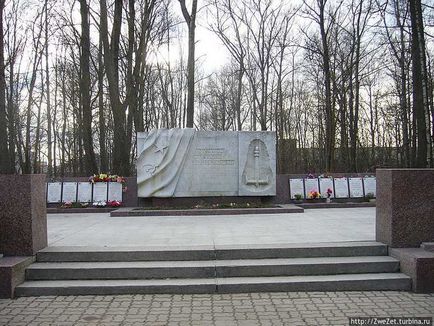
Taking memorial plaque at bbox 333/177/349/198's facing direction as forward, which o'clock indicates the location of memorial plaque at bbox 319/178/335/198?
memorial plaque at bbox 319/178/335/198 is roughly at 2 o'clock from memorial plaque at bbox 333/177/349/198.

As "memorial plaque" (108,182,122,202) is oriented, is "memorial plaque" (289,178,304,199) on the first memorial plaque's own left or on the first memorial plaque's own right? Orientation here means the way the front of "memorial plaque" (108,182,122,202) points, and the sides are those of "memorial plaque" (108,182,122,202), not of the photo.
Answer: on the first memorial plaque's own left

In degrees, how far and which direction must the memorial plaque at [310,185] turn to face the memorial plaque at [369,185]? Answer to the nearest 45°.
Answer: approximately 90° to its left

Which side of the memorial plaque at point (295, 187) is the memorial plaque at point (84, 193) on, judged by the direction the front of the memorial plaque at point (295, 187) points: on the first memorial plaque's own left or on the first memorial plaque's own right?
on the first memorial plaque's own right

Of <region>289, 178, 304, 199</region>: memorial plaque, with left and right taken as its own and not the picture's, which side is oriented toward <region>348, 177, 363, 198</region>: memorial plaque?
left

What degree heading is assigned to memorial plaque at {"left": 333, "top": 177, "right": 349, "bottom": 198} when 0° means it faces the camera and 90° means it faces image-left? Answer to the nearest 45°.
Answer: approximately 0°

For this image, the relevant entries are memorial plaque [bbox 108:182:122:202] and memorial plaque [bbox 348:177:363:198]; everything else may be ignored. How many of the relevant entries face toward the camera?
2

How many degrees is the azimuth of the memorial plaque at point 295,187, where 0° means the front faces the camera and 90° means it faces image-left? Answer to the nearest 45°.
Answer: approximately 0°

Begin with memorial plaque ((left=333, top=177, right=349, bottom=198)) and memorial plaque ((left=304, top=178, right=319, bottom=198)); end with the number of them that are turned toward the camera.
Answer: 2
